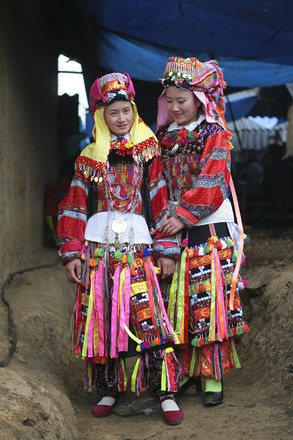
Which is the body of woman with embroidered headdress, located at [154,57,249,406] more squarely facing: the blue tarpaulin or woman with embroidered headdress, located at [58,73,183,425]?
the woman with embroidered headdress

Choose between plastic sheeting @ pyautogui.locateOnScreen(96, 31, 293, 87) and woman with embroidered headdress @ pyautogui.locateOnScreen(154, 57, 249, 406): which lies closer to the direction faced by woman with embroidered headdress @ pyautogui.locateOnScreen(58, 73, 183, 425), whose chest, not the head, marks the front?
the woman with embroidered headdress

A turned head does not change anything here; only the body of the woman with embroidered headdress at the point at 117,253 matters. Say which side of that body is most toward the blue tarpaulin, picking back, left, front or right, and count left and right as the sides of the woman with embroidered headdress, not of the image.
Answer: back

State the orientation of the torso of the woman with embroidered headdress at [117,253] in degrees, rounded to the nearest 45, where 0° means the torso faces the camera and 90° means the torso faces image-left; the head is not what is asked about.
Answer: approximately 0°

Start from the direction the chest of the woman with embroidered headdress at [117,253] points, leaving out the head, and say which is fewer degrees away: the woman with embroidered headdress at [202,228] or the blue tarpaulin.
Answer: the woman with embroidered headdress

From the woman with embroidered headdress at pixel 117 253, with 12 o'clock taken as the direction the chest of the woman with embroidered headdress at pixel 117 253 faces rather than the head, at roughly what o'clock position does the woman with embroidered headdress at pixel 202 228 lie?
the woman with embroidered headdress at pixel 202 228 is roughly at 9 o'clock from the woman with embroidered headdress at pixel 117 253.

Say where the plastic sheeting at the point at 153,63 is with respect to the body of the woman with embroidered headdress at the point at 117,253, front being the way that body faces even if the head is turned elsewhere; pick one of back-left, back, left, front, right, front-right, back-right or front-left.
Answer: back

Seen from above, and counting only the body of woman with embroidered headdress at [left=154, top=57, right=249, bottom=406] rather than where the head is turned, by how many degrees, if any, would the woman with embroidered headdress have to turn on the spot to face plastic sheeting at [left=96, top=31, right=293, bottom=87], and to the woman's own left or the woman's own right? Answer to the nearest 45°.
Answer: approximately 135° to the woman's own right
